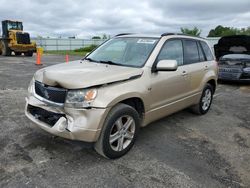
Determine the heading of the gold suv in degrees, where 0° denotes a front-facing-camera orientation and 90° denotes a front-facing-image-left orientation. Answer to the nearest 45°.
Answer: approximately 45°

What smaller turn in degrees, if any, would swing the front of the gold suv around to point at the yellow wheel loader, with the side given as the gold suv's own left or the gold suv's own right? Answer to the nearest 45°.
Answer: approximately 90° to the gold suv's own right

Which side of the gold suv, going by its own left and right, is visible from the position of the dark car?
back
